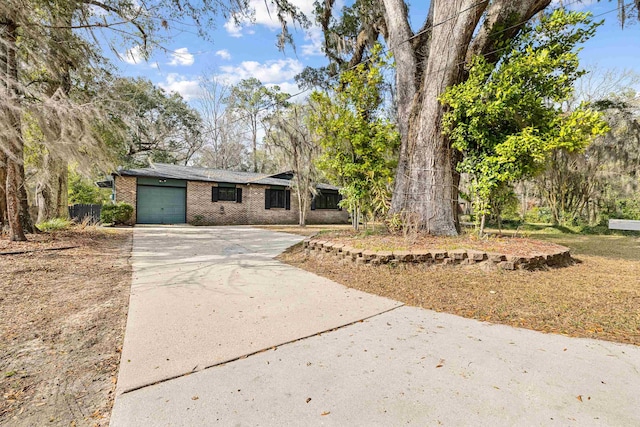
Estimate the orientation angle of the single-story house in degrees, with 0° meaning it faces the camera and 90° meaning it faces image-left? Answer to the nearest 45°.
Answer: approximately 0°

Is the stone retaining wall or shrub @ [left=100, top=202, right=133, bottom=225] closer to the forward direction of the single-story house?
the stone retaining wall

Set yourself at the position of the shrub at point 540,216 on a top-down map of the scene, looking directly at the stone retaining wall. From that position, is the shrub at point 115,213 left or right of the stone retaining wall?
right

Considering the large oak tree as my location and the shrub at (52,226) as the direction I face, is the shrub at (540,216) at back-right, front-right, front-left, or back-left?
back-right

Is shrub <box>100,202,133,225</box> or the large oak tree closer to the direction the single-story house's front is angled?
the large oak tree

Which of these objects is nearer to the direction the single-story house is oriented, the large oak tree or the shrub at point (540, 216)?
the large oak tree

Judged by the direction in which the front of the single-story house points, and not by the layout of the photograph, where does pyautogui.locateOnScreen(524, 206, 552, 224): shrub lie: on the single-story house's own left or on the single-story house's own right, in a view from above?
on the single-story house's own left

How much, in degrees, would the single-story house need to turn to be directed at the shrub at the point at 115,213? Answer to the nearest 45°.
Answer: approximately 45° to its right

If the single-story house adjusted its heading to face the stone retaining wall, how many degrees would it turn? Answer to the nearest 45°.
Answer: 0° — it already faces it

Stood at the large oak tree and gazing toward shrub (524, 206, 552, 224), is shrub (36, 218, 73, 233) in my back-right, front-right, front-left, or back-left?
back-left
